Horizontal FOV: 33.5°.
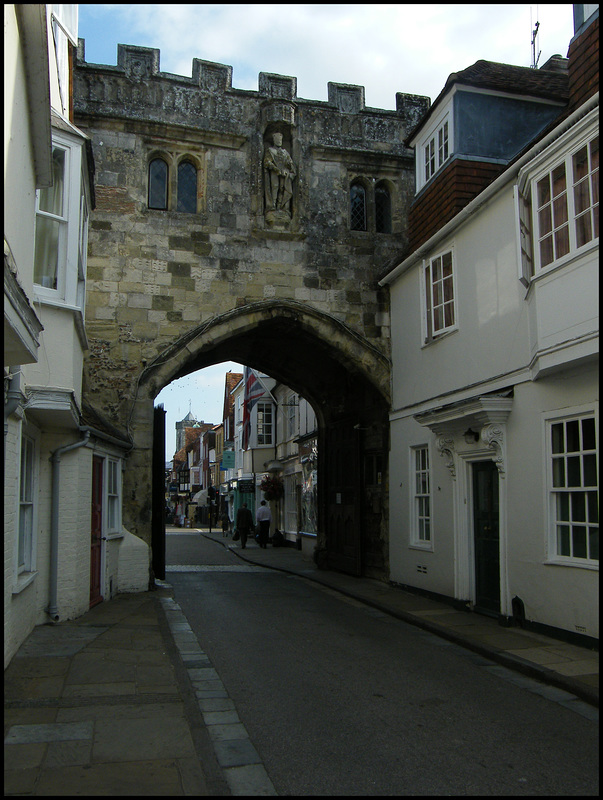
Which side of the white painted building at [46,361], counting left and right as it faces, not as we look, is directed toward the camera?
right

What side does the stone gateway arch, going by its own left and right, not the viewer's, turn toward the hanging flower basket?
back

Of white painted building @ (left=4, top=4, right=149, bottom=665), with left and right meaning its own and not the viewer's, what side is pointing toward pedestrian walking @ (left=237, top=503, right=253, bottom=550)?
left

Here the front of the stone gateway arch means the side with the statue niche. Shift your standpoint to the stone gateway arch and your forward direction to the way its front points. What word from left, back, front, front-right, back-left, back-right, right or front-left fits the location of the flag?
back

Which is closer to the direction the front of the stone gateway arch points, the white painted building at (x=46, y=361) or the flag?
the white painted building

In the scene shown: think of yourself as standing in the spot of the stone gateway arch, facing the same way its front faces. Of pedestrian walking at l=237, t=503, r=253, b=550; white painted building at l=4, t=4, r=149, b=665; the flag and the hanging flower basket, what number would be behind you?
3

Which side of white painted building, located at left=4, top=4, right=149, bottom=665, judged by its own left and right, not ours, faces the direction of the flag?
left

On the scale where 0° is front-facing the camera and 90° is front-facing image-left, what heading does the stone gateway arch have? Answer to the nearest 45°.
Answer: approximately 0°

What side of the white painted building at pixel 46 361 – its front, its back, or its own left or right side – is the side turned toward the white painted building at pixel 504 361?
front

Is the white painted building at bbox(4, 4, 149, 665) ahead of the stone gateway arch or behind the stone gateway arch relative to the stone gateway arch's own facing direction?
ahead

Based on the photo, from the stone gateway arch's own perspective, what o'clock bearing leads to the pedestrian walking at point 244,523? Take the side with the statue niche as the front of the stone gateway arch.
The pedestrian walking is roughly at 6 o'clock from the stone gateway arch.

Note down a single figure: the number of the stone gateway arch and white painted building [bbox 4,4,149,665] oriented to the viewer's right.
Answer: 1

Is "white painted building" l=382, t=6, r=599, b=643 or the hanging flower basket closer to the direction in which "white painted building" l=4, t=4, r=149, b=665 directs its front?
the white painted building

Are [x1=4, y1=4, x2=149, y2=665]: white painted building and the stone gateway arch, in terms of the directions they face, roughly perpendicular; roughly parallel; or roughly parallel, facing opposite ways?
roughly perpendicular
